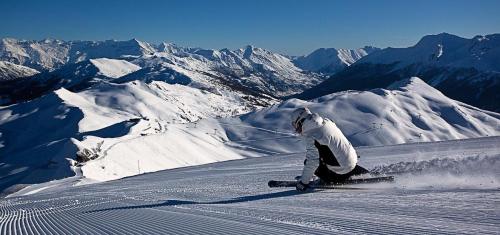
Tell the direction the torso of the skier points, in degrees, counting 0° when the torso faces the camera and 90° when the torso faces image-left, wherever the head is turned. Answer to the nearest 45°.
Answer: approximately 90°
